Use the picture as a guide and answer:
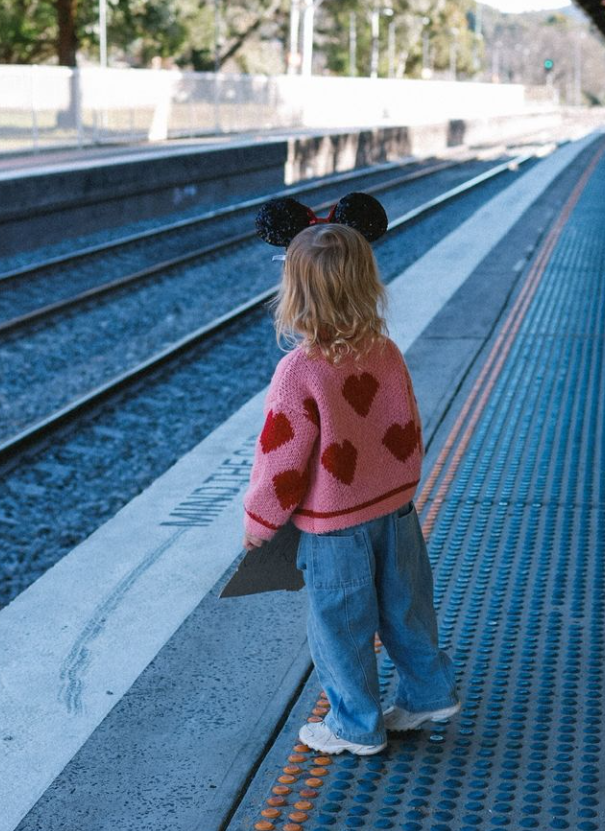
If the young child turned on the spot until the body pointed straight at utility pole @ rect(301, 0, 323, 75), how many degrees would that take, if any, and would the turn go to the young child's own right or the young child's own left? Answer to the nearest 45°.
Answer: approximately 45° to the young child's own right

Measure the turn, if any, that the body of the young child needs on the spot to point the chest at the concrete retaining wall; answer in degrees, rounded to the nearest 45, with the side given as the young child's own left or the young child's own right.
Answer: approximately 45° to the young child's own right

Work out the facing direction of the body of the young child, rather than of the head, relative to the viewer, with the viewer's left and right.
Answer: facing away from the viewer and to the left of the viewer
